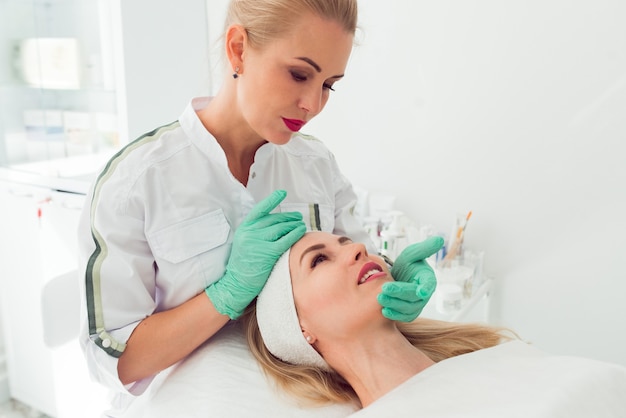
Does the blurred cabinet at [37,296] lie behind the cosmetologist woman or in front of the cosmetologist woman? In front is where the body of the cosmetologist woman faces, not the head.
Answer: behind

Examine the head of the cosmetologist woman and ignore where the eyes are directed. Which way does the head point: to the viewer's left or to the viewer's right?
to the viewer's right

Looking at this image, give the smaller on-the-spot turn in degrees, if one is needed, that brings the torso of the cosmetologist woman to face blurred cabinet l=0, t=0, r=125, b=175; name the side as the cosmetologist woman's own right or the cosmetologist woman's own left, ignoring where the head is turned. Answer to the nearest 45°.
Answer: approximately 180°

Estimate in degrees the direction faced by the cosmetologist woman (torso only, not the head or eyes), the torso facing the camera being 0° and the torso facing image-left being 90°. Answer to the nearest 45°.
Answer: approximately 315°

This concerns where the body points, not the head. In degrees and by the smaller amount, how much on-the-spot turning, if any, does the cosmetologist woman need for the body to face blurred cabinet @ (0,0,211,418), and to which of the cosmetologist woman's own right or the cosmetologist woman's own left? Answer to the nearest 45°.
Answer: approximately 180°

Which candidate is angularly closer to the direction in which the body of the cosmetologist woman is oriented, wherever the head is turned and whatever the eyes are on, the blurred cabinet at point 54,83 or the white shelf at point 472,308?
the white shelf
